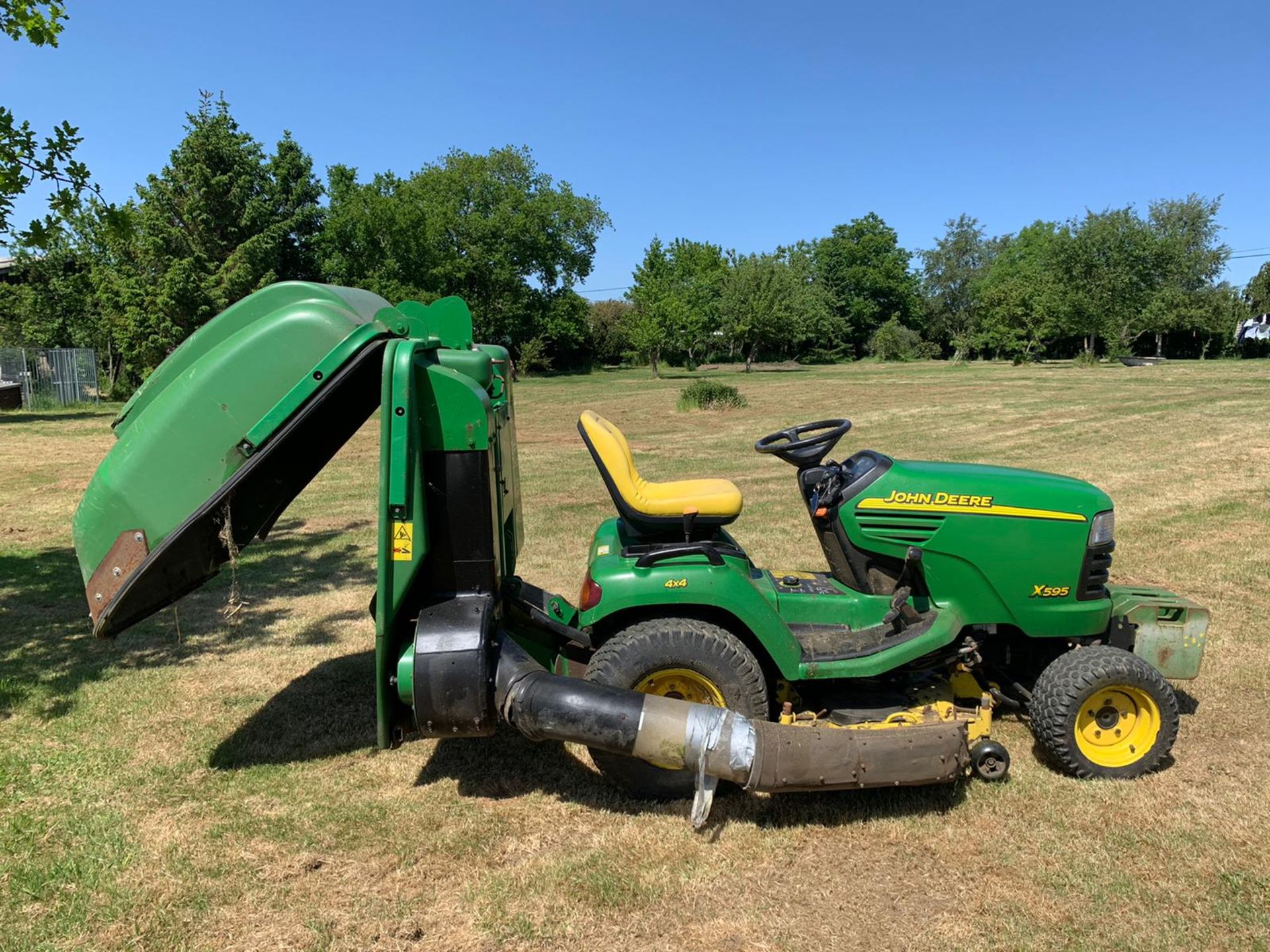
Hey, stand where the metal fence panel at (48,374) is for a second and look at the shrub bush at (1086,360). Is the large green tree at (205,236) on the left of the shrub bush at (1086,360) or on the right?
left

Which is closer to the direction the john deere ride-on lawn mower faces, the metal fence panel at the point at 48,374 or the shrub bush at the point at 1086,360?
the shrub bush

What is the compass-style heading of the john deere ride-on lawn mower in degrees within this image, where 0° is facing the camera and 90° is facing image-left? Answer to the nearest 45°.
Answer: approximately 270°

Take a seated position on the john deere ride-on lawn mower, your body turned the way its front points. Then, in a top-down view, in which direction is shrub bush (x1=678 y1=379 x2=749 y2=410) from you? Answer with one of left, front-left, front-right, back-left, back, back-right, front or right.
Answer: left

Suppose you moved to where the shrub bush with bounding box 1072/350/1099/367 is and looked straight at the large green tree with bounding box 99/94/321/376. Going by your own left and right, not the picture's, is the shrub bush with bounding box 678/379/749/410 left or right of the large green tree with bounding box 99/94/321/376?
left

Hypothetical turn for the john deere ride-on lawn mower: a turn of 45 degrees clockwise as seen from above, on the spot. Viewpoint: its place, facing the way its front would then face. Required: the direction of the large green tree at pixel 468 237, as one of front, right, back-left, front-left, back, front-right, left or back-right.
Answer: back-left

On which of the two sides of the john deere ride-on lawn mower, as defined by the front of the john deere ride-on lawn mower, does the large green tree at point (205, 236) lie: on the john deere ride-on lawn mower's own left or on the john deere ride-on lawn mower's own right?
on the john deere ride-on lawn mower's own left

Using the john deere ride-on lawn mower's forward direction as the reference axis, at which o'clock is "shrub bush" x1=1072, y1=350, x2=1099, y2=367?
The shrub bush is roughly at 10 o'clock from the john deere ride-on lawn mower.

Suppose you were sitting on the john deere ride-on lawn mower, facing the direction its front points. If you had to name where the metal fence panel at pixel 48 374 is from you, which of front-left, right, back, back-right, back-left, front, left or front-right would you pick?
back-left
